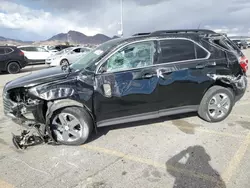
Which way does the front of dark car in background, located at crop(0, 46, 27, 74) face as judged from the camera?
facing to the left of the viewer

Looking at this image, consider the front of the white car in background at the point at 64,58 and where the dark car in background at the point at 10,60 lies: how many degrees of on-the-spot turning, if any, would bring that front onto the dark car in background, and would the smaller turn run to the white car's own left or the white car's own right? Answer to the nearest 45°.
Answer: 0° — it already faces it

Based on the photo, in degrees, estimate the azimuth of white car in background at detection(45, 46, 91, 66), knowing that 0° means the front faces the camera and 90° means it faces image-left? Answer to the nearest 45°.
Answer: approximately 45°

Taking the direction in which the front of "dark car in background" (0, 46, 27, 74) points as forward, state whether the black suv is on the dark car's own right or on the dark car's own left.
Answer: on the dark car's own left

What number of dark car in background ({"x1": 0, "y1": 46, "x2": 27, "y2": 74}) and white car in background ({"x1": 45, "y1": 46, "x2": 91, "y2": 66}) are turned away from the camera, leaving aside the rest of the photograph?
0

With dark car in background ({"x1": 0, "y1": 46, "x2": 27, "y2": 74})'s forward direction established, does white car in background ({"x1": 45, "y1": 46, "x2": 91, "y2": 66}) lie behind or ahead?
behind
